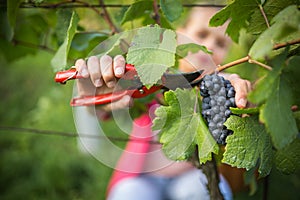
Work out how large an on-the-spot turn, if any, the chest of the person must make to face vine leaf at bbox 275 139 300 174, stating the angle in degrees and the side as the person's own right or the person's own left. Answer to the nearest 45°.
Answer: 0° — they already face it

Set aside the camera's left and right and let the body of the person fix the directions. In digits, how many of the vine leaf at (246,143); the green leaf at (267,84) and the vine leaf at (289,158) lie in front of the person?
3

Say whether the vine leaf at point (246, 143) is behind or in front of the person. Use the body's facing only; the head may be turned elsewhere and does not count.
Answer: in front

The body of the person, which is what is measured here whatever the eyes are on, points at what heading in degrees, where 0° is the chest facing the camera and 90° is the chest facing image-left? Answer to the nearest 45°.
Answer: approximately 0°

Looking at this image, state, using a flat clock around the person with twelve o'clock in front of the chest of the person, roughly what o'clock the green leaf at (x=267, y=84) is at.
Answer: The green leaf is roughly at 12 o'clock from the person.
